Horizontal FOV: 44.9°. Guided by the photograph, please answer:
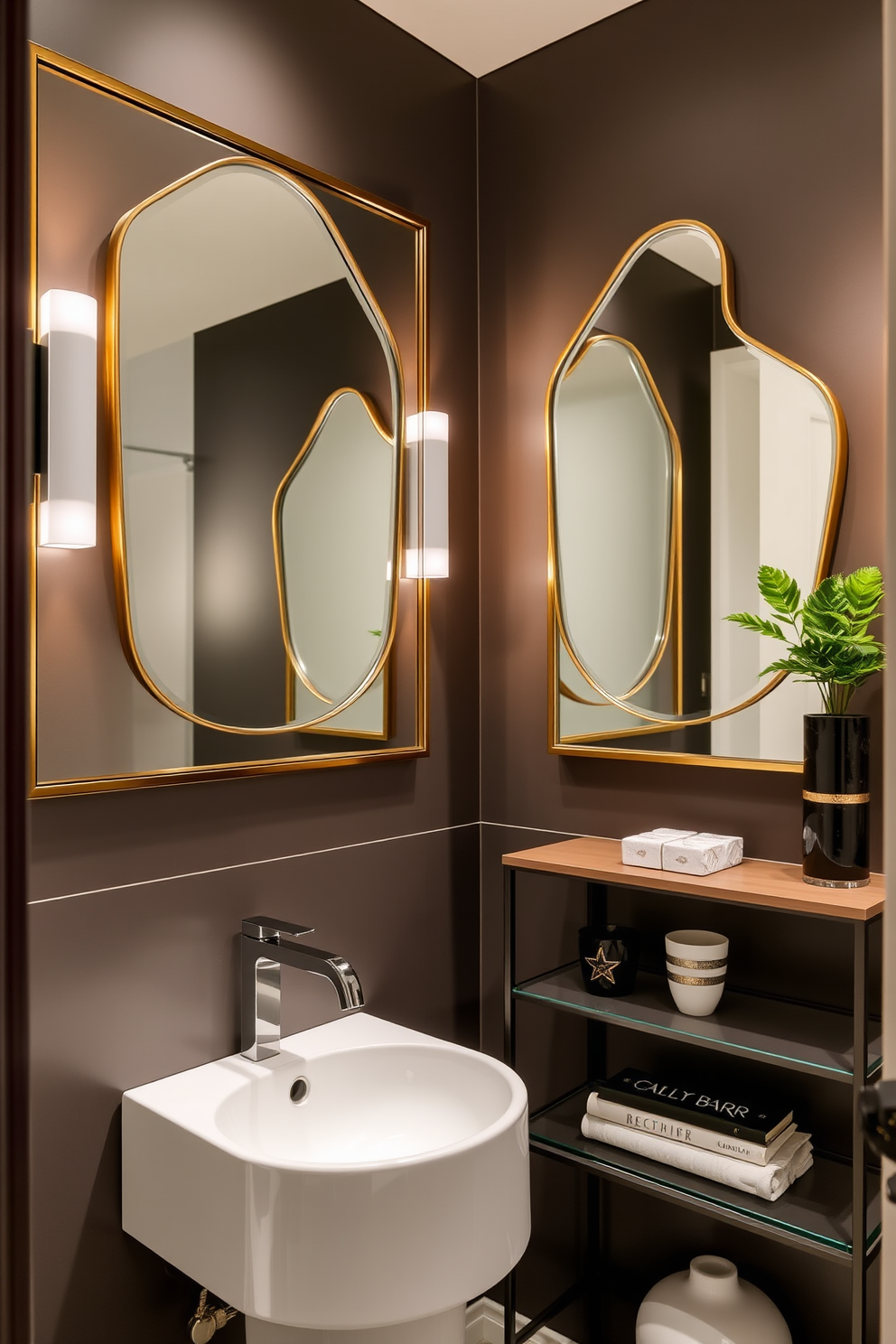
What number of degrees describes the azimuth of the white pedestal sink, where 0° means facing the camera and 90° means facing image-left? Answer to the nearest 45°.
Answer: approximately 315°

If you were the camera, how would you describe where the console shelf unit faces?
facing the viewer and to the left of the viewer

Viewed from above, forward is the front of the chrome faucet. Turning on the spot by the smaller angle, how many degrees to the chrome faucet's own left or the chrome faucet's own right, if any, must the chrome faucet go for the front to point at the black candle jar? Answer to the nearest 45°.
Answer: approximately 45° to the chrome faucet's own left

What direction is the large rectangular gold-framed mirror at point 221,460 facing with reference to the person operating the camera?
facing the viewer and to the right of the viewer

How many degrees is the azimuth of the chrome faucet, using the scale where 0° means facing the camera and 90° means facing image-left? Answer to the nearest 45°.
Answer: approximately 315°

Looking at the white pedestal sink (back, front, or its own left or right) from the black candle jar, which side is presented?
left

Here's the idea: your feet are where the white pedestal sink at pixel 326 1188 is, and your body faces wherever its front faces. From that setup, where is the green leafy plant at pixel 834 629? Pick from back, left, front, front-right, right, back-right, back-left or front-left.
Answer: front-left

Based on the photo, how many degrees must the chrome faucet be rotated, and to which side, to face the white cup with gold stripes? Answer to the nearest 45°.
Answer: approximately 45° to its left

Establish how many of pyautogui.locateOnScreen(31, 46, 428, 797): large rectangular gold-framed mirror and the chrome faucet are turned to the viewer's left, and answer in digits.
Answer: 0
